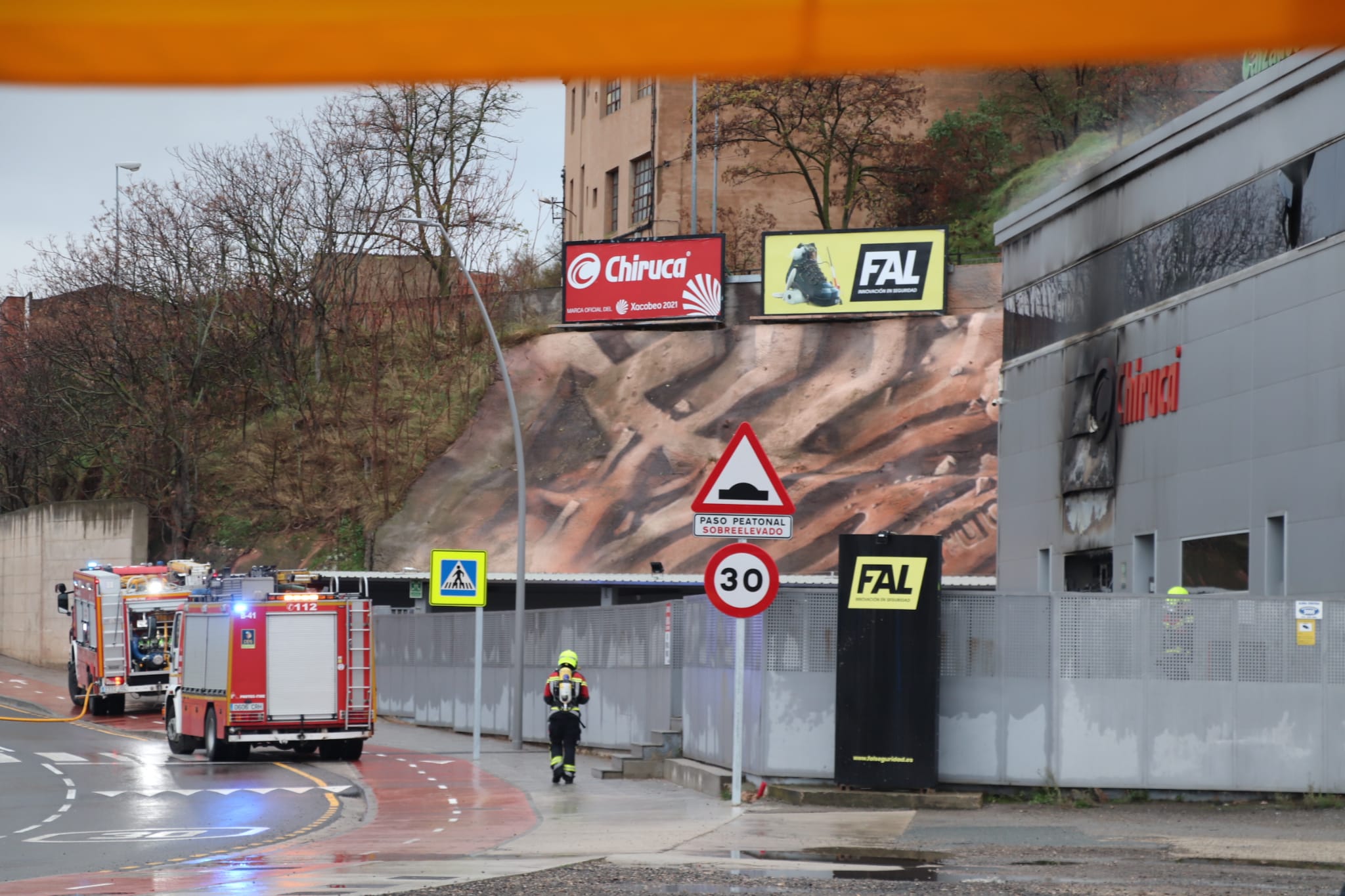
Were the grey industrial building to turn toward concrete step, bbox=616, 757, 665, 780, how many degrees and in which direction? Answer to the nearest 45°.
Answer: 0° — it already faces it

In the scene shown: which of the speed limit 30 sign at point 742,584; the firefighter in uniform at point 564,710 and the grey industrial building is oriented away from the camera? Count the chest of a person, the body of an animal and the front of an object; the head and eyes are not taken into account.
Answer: the firefighter in uniform

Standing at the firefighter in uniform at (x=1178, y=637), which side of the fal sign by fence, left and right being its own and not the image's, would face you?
left

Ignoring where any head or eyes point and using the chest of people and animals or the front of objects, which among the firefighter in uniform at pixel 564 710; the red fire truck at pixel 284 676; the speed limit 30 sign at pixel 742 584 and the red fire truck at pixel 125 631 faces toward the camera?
the speed limit 30 sign

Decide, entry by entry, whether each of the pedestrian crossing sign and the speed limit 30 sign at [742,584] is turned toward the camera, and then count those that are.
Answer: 2

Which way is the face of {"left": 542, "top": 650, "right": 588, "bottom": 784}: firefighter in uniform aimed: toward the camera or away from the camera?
away from the camera

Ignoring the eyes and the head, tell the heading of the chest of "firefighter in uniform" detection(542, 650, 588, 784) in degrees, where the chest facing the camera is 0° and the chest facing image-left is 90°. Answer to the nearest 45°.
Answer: approximately 180°

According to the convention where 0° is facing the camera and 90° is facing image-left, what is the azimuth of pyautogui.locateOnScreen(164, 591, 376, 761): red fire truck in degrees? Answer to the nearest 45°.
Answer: approximately 135°
